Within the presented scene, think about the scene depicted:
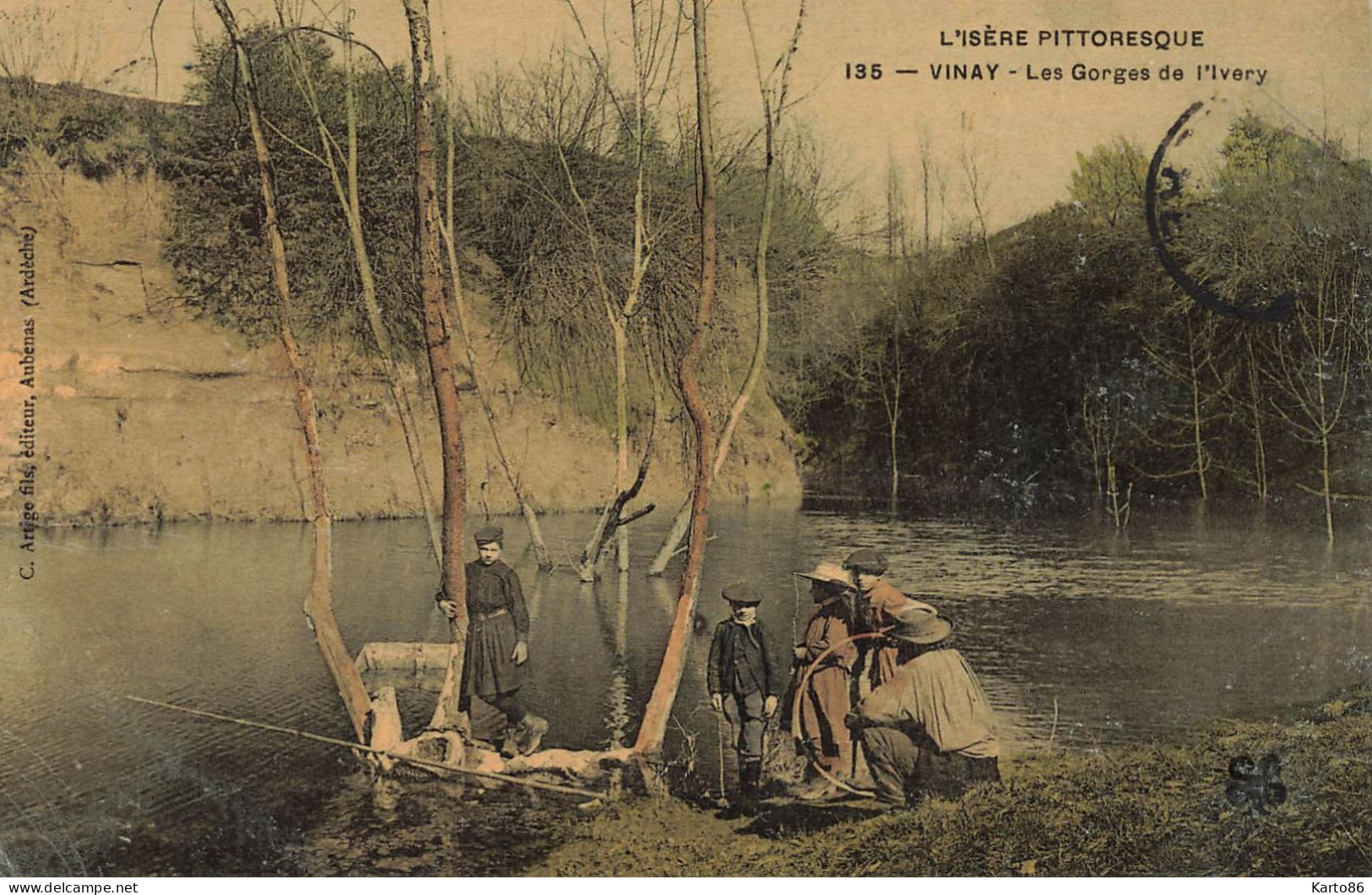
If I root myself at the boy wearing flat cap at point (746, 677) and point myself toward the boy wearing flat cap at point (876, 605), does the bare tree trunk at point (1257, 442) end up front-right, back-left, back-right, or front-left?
front-left

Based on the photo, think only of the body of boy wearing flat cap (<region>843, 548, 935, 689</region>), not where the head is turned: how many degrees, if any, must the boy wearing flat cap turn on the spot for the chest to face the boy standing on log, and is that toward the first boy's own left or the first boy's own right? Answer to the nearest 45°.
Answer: approximately 45° to the first boy's own right

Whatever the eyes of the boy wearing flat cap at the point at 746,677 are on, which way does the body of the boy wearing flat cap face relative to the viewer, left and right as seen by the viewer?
facing the viewer

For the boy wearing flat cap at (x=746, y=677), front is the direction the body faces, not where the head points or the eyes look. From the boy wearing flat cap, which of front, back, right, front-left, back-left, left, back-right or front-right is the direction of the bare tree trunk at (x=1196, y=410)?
back-left

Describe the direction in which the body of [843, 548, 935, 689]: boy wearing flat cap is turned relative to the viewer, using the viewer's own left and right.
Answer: facing the viewer and to the left of the viewer

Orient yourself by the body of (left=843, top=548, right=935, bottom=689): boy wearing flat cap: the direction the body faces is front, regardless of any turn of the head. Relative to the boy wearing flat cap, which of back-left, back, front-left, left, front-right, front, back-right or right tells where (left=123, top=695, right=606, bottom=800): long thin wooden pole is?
front-right

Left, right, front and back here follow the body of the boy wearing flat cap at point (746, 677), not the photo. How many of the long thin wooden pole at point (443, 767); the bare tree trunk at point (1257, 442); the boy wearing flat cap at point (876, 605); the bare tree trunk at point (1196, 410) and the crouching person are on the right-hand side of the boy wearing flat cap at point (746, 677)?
1

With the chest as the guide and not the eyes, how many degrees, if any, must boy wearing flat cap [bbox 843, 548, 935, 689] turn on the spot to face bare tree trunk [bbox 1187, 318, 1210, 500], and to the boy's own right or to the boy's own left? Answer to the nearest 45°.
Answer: approximately 180°

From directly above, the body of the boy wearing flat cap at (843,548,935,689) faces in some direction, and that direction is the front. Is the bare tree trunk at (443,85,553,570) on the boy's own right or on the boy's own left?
on the boy's own right

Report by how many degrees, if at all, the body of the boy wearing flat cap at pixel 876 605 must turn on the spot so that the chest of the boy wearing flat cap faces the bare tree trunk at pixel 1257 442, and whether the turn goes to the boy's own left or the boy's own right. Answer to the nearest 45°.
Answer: approximately 180°

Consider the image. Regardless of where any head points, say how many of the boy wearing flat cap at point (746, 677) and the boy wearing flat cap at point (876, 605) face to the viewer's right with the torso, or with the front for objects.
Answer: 0

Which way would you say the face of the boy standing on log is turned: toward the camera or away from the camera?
toward the camera

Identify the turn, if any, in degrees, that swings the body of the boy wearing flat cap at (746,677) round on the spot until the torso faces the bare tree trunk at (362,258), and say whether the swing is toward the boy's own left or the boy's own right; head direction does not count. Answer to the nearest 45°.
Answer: approximately 135° to the boy's own right

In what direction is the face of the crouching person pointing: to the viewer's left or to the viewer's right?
to the viewer's left
